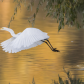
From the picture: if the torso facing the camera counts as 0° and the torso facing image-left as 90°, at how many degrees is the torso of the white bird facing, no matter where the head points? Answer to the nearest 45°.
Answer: approximately 90°
